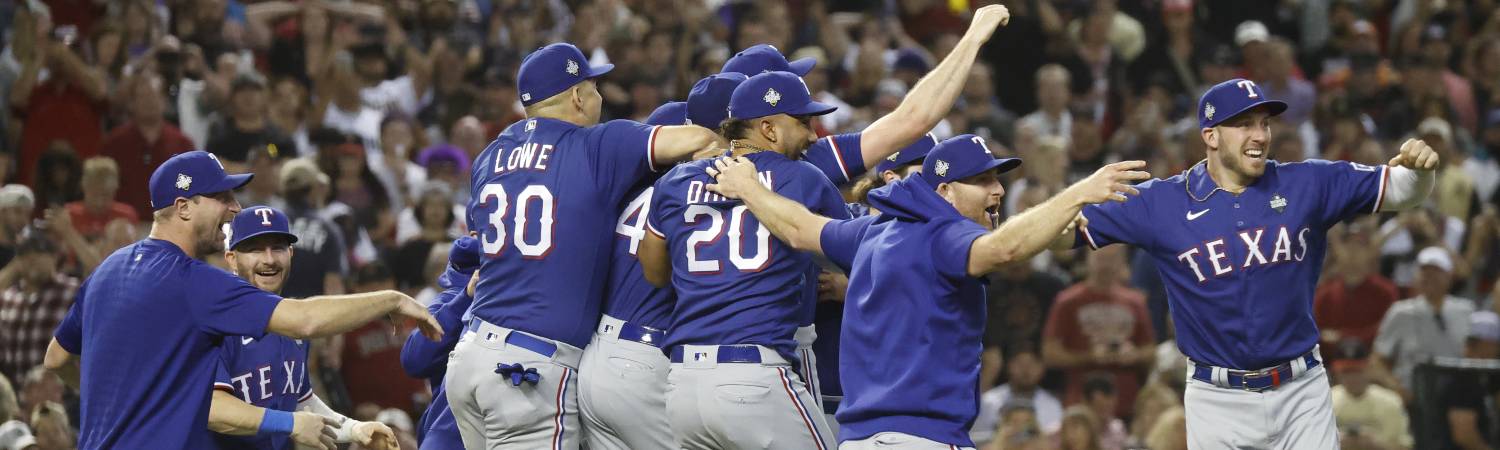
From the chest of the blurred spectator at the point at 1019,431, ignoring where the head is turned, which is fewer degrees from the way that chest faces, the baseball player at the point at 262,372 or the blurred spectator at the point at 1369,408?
the baseball player

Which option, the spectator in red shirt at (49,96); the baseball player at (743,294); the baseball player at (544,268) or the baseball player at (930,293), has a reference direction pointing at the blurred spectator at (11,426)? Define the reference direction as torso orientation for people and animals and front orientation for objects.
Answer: the spectator in red shirt

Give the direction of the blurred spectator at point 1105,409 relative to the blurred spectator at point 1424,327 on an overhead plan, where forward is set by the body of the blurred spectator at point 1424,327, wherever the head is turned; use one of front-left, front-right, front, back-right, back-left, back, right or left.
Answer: front-right

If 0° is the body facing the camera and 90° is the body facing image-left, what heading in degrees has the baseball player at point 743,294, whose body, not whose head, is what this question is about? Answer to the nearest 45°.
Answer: approximately 225°

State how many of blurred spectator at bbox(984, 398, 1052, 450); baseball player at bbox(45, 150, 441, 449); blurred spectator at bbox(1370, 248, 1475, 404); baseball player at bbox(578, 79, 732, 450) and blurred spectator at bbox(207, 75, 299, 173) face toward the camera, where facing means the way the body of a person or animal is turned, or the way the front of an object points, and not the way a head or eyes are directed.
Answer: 3

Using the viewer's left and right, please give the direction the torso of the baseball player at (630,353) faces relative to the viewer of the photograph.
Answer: facing away from the viewer and to the right of the viewer
